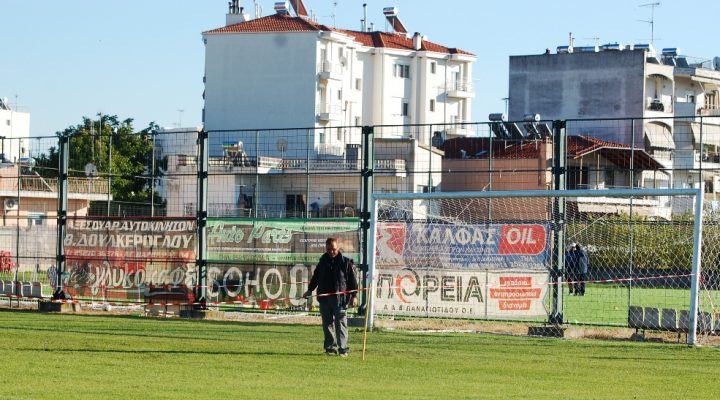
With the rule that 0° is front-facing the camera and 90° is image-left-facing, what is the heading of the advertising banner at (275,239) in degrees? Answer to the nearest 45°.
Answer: approximately 0°

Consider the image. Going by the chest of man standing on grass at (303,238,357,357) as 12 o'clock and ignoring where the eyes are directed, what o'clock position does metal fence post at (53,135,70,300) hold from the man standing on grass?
The metal fence post is roughly at 5 o'clock from the man standing on grass.

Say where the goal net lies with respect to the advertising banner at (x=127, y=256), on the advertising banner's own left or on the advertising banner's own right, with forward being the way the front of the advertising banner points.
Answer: on the advertising banner's own left

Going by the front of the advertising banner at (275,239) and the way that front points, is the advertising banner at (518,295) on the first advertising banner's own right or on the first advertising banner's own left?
on the first advertising banner's own left

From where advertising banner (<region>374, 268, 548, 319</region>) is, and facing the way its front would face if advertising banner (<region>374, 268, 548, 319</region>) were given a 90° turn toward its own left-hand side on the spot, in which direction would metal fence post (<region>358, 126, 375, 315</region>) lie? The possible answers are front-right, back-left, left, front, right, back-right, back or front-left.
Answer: back-left

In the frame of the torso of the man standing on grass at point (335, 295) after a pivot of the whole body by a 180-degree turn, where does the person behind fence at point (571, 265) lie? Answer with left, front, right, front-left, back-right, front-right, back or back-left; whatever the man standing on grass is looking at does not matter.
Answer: front-right

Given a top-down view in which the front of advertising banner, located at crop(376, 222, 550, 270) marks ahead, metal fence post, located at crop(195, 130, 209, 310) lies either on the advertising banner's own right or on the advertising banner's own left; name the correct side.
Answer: on the advertising banner's own right
